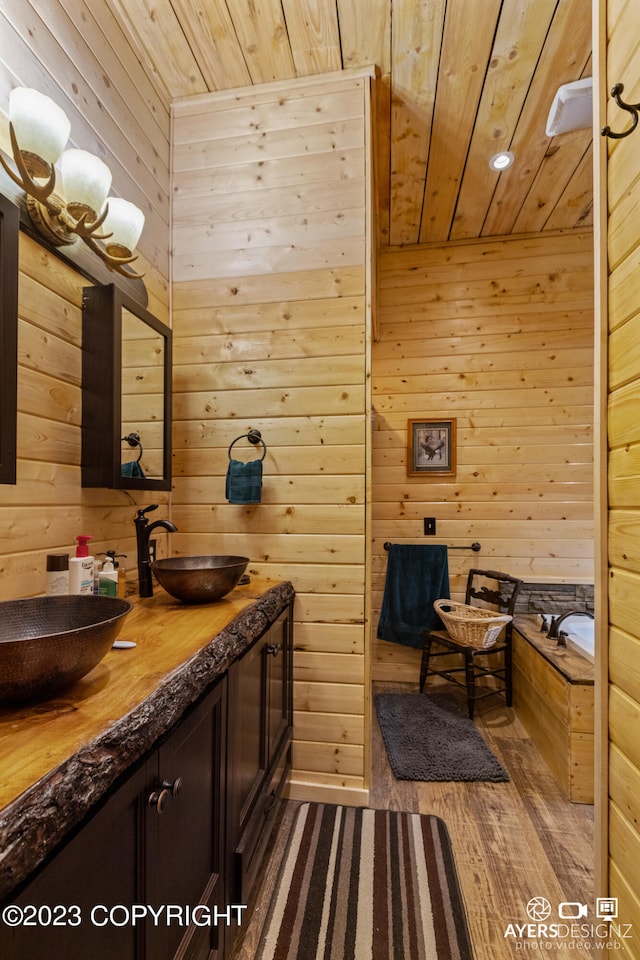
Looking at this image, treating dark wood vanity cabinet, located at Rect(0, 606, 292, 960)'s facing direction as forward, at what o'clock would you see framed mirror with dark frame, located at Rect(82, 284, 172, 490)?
The framed mirror with dark frame is roughly at 7 o'clock from the dark wood vanity cabinet.

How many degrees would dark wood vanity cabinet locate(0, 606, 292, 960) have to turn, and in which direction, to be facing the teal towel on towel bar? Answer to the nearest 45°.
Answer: approximately 90° to its left

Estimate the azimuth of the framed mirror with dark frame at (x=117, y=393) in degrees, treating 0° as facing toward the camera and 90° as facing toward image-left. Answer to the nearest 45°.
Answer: approximately 315°

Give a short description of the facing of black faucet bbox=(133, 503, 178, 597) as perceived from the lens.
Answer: facing to the right of the viewer

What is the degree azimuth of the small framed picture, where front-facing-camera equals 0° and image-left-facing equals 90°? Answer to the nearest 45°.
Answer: approximately 0°
